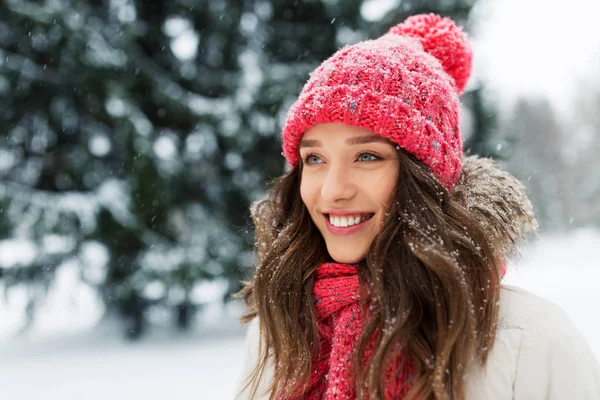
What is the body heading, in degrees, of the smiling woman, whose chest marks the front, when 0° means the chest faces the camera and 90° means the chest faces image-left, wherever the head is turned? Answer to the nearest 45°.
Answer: approximately 45°
